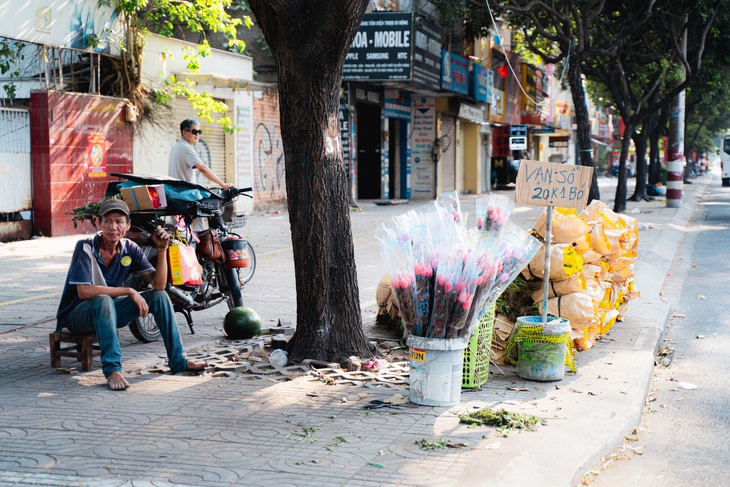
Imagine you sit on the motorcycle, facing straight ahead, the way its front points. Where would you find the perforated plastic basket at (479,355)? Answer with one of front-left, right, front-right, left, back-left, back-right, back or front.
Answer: right

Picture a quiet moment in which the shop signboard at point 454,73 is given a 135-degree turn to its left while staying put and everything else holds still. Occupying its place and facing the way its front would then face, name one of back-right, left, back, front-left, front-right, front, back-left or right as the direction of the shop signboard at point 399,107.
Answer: left

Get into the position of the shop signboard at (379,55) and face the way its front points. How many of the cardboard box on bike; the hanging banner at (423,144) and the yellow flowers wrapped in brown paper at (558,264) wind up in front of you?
2

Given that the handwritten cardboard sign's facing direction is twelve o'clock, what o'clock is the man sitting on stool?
The man sitting on stool is roughly at 2 o'clock from the handwritten cardboard sign.

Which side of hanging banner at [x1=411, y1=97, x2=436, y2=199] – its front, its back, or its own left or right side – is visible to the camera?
front

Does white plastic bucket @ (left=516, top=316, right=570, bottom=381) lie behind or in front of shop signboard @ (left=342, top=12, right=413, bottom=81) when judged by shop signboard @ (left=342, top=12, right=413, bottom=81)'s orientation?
in front

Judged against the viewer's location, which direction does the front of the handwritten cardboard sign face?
facing the viewer

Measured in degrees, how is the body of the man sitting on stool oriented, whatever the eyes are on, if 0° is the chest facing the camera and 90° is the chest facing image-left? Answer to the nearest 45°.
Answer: approximately 315°

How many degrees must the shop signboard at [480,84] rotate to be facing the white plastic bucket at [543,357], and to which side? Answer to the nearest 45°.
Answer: approximately 45° to its right

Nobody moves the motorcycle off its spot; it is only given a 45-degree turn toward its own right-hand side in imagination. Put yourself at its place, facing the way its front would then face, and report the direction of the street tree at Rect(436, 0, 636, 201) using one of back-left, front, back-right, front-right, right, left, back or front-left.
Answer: front-left

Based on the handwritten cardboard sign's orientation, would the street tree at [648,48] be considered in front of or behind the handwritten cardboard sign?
behind

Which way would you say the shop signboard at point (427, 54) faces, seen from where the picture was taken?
facing the viewer and to the right of the viewer

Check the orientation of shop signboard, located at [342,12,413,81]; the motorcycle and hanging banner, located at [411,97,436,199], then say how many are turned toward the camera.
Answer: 2

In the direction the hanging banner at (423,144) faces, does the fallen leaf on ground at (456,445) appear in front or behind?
in front
